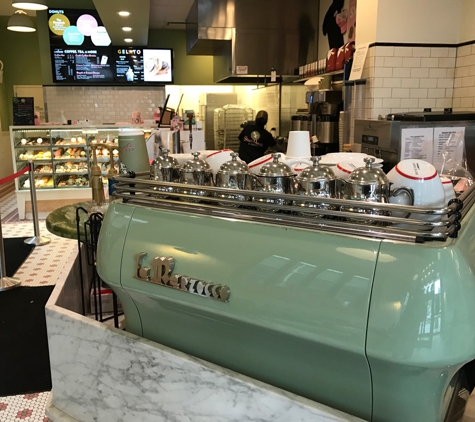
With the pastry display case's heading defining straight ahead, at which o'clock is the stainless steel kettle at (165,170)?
The stainless steel kettle is roughly at 12 o'clock from the pastry display case.

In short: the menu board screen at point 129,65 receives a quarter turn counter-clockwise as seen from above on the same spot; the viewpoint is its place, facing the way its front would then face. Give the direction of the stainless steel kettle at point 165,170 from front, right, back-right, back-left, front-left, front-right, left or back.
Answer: right

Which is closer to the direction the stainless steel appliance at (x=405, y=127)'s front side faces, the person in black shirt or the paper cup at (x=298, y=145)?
the paper cup

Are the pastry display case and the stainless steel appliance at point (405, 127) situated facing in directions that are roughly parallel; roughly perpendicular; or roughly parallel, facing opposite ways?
roughly perpendicular

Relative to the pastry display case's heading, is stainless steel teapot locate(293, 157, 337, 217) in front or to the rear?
in front

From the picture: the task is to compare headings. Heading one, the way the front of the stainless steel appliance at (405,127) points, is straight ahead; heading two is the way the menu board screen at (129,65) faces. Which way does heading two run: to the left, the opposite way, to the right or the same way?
to the left

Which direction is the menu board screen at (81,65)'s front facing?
toward the camera

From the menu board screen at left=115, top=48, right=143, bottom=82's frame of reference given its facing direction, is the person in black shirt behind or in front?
in front

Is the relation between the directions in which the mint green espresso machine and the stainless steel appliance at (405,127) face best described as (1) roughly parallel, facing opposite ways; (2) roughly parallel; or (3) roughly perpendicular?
roughly parallel, facing opposite ways

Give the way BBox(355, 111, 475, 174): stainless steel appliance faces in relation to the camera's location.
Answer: facing the viewer and to the left of the viewer

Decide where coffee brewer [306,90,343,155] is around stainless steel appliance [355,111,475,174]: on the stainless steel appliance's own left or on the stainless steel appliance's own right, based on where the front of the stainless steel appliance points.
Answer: on the stainless steel appliance's own right

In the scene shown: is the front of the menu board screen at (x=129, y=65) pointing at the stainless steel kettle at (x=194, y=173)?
yes
